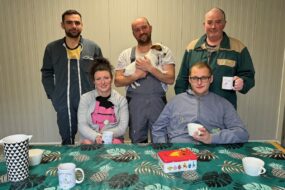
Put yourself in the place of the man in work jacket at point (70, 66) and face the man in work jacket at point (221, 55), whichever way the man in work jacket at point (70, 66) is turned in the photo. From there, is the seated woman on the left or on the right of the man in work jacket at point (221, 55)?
right

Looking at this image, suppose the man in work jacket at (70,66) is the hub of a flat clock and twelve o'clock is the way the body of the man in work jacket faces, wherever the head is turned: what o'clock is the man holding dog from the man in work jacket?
The man holding dog is roughly at 10 o'clock from the man in work jacket.

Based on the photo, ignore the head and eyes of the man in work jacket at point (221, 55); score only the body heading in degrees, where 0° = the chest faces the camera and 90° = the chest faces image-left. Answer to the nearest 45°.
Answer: approximately 0°

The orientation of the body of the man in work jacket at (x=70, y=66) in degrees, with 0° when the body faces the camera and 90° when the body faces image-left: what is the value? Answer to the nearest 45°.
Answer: approximately 0°

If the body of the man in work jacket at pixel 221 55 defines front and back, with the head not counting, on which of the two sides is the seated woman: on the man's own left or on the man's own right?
on the man's own right

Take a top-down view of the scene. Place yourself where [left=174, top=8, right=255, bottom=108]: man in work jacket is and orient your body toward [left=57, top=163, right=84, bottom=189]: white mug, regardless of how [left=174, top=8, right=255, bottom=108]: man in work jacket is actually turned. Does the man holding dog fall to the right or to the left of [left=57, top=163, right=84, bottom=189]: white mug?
right

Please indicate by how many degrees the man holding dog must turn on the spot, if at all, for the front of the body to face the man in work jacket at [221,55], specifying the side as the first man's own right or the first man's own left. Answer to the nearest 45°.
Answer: approximately 90° to the first man's own left

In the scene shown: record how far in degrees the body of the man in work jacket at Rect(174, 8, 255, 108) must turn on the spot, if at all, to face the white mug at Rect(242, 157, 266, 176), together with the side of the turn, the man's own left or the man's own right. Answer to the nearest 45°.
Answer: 0° — they already face it
